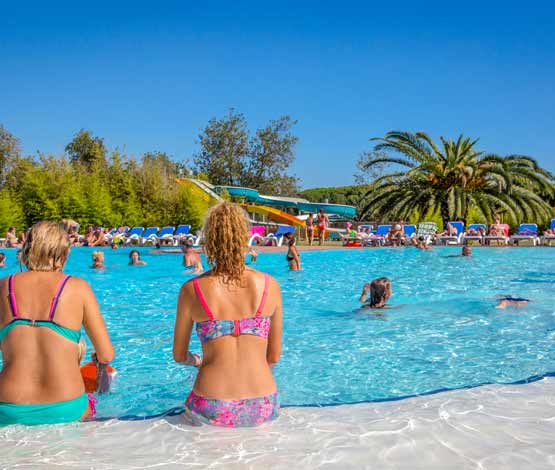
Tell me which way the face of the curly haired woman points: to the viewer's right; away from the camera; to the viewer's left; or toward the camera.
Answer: away from the camera

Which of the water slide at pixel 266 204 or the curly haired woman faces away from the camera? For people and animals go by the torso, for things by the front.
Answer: the curly haired woman

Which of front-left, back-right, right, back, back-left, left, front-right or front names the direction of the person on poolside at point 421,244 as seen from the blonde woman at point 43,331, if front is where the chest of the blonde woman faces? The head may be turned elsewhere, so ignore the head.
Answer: front-right

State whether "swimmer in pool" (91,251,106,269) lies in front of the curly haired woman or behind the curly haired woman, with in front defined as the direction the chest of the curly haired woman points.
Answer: in front

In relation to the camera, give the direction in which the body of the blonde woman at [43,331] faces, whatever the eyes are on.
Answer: away from the camera

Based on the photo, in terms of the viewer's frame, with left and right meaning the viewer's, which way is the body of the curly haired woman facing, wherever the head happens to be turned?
facing away from the viewer

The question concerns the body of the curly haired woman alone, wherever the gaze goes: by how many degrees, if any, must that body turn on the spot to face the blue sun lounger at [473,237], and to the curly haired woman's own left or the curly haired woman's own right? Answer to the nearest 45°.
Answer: approximately 45° to the curly haired woman's own right

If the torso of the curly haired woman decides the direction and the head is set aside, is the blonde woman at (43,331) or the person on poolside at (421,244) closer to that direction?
the person on poolside
